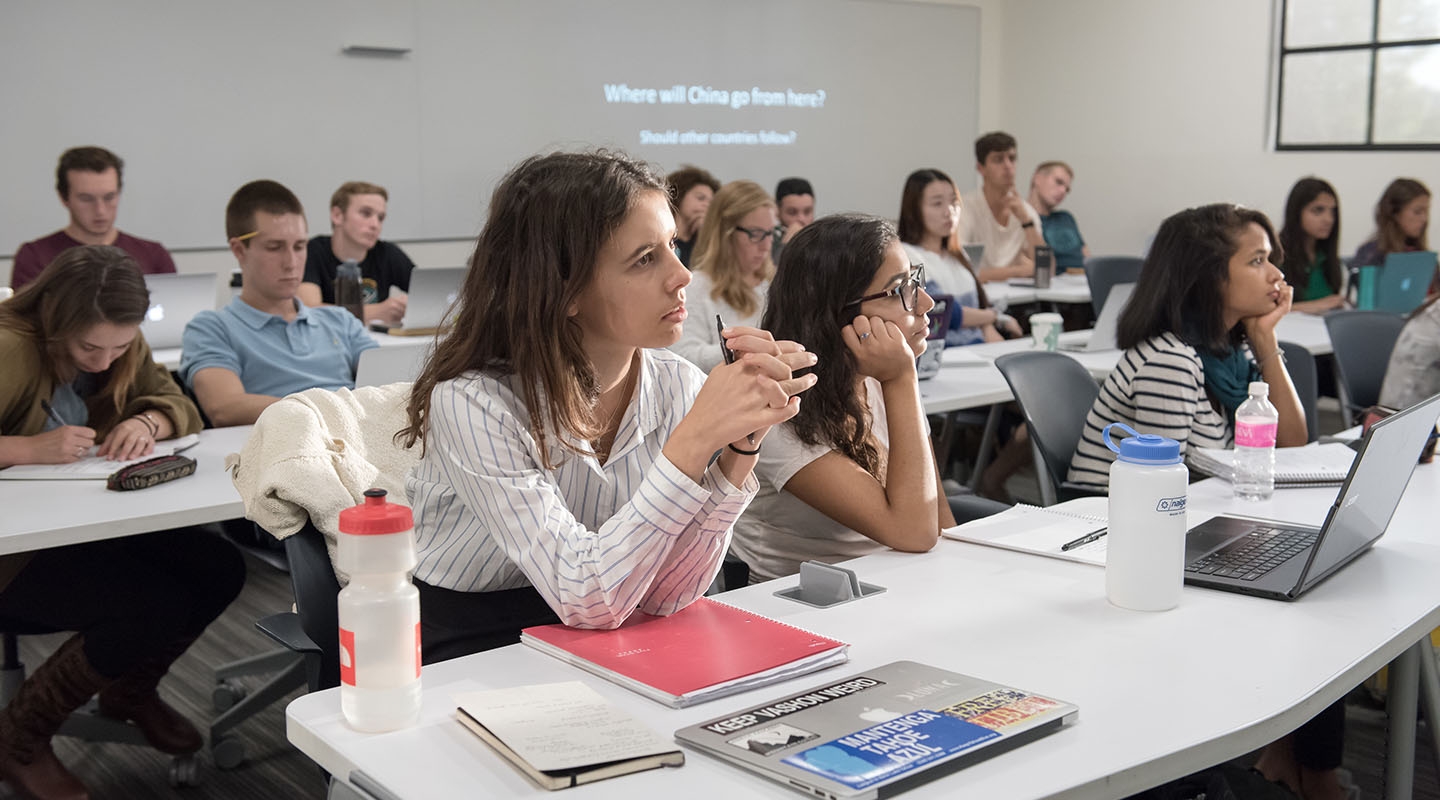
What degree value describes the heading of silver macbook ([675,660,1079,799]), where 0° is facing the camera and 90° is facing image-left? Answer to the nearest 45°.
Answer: approximately 135°

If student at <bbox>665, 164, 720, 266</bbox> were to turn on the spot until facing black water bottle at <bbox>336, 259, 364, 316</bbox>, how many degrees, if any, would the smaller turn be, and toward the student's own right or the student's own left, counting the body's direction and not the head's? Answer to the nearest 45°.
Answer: approximately 90° to the student's own right

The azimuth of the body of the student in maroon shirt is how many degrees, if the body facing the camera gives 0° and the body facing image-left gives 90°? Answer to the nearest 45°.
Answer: approximately 0°

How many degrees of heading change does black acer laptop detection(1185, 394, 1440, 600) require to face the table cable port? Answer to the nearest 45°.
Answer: approximately 90° to its left

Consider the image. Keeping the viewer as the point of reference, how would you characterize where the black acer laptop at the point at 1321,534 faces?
facing away from the viewer and to the left of the viewer
